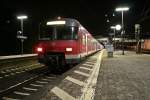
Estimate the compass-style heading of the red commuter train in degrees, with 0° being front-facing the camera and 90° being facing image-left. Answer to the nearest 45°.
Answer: approximately 45°
